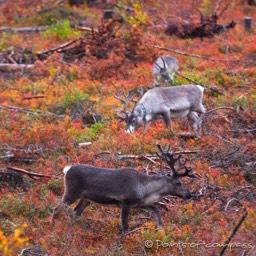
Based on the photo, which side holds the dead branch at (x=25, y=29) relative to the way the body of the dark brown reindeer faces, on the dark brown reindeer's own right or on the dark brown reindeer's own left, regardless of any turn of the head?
on the dark brown reindeer's own left

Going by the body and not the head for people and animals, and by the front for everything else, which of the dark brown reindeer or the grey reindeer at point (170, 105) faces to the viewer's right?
the dark brown reindeer

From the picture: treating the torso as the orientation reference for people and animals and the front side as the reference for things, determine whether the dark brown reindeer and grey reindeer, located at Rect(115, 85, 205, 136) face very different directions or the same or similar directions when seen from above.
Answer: very different directions

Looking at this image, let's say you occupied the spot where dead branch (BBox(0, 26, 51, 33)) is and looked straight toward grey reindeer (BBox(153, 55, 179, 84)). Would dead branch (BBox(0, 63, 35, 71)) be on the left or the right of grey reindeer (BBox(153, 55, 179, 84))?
right

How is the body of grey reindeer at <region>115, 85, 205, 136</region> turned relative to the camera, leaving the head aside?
to the viewer's left

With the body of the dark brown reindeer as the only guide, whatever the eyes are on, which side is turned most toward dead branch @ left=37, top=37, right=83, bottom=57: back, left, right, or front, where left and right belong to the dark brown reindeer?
left

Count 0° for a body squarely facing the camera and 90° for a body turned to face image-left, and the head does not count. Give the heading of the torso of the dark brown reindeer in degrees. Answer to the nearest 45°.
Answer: approximately 270°

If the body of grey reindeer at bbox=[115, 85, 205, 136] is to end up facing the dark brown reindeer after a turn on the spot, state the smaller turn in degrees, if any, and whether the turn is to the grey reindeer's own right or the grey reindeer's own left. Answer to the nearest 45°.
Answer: approximately 90° to the grey reindeer's own left

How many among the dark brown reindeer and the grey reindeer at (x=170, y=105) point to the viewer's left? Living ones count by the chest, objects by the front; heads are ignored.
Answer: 1

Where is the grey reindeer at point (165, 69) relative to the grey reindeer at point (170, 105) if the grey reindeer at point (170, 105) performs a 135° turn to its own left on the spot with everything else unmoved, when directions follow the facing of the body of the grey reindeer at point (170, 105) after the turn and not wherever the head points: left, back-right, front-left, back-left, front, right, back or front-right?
back-left

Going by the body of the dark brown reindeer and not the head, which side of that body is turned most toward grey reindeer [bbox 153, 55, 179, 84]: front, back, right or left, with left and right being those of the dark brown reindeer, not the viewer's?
left

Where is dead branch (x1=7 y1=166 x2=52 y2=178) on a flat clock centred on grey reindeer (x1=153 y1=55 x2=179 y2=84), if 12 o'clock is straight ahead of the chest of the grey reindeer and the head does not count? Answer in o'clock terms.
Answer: The dead branch is roughly at 1 o'clock from the grey reindeer.

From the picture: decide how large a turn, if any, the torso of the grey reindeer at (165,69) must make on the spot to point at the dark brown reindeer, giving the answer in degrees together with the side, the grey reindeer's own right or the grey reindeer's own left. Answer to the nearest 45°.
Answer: approximately 45° to the grey reindeer's own left
